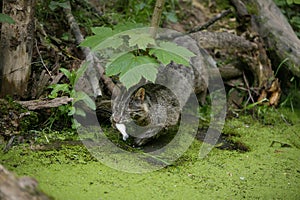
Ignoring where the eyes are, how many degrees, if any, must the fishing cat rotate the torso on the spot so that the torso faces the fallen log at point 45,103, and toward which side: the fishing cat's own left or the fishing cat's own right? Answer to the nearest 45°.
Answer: approximately 45° to the fishing cat's own right

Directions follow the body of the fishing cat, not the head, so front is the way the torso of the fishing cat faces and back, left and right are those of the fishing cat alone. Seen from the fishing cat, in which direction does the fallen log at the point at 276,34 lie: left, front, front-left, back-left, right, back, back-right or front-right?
back

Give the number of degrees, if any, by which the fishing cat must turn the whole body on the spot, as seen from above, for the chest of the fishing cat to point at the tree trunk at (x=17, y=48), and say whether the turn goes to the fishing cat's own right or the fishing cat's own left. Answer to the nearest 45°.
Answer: approximately 45° to the fishing cat's own right

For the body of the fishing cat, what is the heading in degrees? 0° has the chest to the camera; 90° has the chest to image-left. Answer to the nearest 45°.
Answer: approximately 45°

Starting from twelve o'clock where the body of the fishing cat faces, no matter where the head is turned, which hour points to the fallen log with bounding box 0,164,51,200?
The fallen log is roughly at 11 o'clock from the fishing cat.
